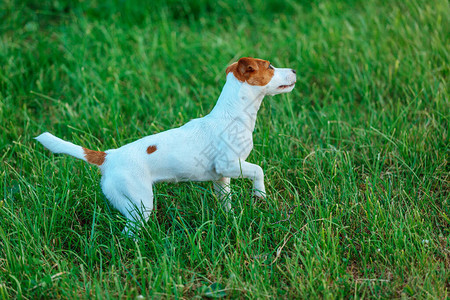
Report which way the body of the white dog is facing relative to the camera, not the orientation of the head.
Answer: to the viewer's right
